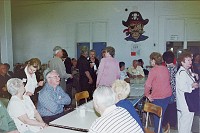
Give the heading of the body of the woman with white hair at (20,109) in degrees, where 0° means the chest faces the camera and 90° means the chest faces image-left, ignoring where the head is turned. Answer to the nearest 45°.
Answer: approximately 270°

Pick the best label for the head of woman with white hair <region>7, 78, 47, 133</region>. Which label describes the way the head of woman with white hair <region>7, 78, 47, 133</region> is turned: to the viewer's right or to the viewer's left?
to the viewer's right

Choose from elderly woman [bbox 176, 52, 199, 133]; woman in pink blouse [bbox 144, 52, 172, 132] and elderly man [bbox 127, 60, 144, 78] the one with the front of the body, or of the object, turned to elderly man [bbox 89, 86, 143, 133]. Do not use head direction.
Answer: elderly man [bbox 127, 60, 144, 78]

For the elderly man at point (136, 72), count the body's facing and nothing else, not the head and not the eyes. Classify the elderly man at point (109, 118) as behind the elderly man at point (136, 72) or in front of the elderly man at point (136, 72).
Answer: in front

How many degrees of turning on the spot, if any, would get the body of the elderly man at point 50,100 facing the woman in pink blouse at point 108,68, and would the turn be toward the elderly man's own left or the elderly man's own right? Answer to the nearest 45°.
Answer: approximately 90° to the elderly man's own left

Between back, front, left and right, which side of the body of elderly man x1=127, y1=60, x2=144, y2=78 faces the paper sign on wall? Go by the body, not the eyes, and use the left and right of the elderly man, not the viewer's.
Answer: back

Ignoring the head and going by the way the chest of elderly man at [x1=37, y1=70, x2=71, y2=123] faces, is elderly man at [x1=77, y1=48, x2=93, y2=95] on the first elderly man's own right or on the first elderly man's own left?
on the first elderly man's own left

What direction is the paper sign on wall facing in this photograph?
toward the camera

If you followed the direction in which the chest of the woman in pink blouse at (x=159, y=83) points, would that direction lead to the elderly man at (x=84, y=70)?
yes
